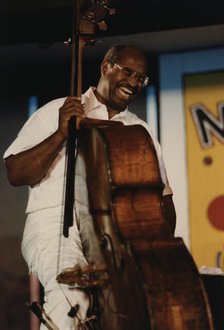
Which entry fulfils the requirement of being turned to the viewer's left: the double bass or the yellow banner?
the double bass

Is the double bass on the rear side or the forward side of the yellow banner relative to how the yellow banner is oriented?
on the forward side

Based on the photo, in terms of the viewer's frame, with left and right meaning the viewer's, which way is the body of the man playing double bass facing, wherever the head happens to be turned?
facing the viewer and to the right of the viewer

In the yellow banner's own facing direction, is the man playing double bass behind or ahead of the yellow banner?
ahead

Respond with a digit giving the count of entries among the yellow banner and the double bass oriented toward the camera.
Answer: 1

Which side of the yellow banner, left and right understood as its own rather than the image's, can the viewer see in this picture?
front
